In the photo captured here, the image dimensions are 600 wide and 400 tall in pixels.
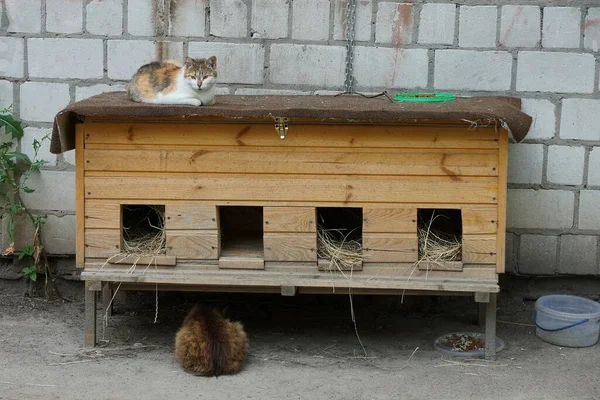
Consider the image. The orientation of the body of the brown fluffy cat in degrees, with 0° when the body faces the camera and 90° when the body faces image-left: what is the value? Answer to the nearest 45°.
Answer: approximately 180°

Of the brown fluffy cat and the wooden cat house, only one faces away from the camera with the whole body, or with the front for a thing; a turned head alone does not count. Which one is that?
the brown fluffy cat

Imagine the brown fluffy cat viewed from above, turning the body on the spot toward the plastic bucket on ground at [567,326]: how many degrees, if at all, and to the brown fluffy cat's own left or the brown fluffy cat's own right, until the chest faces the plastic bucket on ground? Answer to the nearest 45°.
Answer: approximately 90° to the brown fluffy cat's own right

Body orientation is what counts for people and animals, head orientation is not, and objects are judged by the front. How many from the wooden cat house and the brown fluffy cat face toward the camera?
1

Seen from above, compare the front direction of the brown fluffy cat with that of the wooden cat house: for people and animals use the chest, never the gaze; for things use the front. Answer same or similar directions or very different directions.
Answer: very different directions
